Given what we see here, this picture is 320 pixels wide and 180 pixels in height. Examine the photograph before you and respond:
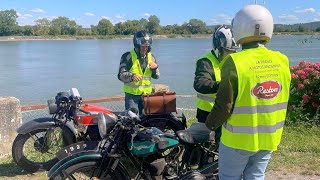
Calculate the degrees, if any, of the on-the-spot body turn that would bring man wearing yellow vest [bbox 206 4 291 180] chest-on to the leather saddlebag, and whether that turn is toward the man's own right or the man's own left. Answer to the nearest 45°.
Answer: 0° — they already face it

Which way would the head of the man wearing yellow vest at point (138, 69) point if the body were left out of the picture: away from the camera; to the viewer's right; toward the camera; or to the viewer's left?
toward the camera

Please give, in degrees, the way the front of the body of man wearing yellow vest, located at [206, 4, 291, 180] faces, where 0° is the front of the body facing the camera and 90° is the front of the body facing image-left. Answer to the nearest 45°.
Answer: approximately 135°

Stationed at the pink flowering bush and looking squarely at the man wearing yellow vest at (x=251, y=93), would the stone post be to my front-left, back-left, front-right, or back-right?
front-right

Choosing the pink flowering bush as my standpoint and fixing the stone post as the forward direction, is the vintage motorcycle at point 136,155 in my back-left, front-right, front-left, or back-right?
front-left

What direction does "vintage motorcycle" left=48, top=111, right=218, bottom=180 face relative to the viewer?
to the viewer's left

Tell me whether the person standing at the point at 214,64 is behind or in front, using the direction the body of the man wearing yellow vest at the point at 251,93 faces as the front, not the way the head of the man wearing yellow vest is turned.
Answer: in front

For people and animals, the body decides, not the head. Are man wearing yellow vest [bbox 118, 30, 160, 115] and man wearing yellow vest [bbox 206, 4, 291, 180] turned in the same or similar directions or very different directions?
very different directions

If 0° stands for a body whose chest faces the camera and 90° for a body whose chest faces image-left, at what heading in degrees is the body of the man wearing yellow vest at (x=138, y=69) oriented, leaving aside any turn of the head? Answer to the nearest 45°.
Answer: approximately 315°
